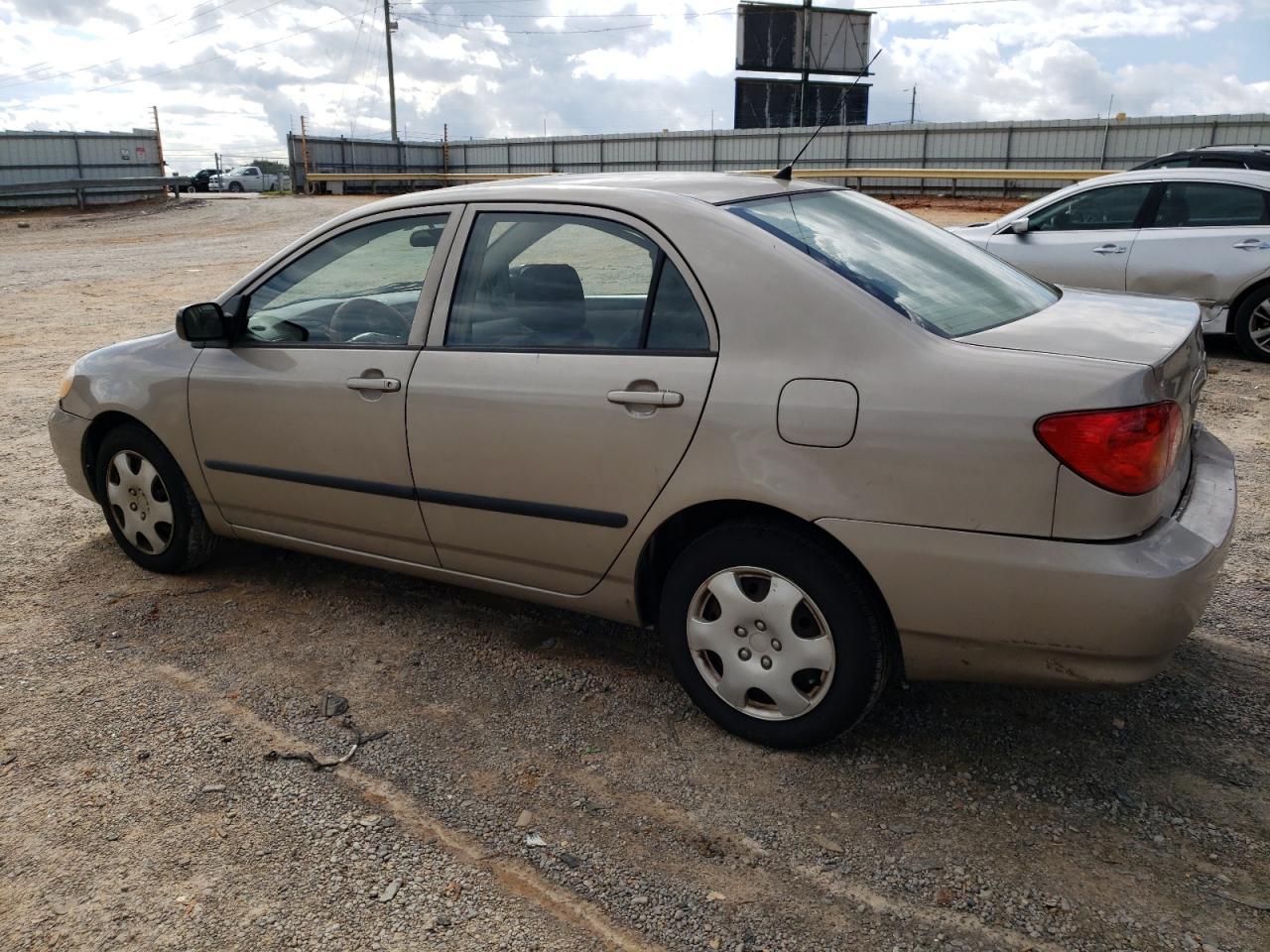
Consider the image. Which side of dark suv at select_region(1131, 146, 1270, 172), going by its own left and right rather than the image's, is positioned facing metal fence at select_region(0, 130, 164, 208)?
front

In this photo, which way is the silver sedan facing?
to the viewer's left

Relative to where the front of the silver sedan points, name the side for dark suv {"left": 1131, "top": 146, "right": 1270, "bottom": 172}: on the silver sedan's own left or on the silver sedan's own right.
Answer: on the silver sedan's own right

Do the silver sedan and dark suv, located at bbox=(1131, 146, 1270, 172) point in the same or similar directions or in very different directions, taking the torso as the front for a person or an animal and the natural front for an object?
same or similar directions

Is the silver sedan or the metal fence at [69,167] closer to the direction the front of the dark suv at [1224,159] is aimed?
the metal fence

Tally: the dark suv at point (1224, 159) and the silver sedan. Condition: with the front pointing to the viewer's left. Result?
2

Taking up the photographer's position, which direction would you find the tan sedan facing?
facing away from the viewer and to the left of the viewer

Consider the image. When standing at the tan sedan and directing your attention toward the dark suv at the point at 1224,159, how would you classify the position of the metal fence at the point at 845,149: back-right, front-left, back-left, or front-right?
front-left

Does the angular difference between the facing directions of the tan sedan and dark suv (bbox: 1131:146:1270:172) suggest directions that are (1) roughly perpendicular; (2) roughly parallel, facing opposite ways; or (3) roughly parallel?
roughly parallel

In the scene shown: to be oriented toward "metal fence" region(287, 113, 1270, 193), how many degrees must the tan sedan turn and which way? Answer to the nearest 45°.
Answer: approximately 45° to its right

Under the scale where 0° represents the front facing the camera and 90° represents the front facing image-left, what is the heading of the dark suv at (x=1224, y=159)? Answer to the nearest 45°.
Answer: approximately 90°

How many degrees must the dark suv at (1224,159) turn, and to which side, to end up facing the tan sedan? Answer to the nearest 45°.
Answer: approximately 90° to its left

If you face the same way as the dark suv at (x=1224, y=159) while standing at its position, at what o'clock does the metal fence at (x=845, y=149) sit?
The metal fence is roughly at 2 o'clock from the dark suv.

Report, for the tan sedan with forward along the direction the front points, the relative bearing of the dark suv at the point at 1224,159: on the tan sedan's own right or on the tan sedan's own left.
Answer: on the tan sedan's own right
